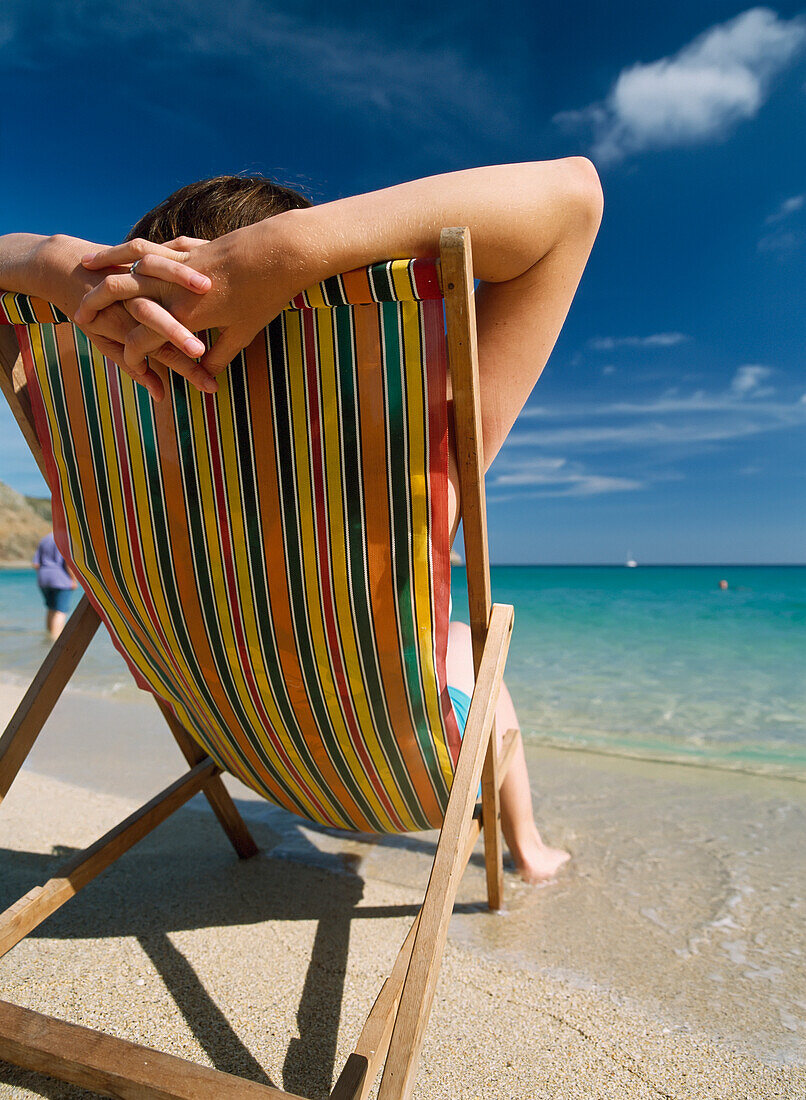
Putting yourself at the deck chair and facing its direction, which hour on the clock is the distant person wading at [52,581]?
The distant person wading is roughly at 10 o'clock from the deck chair.

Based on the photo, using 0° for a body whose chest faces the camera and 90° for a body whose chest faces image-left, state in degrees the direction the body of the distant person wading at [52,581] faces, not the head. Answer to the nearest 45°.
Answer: approximately 180°

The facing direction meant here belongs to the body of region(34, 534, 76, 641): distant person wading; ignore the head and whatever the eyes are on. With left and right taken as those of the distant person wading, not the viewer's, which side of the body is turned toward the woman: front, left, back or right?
back

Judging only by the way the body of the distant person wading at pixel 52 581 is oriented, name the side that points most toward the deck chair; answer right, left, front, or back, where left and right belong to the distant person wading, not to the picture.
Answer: back

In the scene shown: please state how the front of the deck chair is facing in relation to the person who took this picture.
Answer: facing away from the viewer and to the right of the viewer
